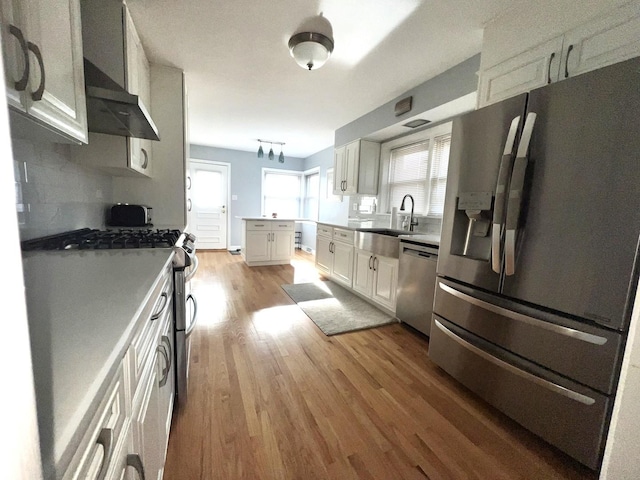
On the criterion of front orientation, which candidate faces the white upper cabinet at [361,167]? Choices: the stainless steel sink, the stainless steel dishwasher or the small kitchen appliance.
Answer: the small kitchen appliance

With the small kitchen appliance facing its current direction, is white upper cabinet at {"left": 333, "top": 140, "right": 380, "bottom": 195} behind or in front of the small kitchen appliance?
in front

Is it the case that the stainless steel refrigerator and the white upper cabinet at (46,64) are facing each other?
yes

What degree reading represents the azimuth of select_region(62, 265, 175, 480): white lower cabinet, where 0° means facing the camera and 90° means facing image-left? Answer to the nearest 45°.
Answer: approximately 270°

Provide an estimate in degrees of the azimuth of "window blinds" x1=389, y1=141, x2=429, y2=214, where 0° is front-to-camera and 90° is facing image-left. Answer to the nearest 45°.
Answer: approximately 45°

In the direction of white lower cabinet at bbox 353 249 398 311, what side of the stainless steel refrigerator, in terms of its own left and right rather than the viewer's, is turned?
right

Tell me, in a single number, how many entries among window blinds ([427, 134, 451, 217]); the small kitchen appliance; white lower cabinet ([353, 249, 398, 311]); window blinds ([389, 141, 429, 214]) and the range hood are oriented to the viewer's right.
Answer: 2

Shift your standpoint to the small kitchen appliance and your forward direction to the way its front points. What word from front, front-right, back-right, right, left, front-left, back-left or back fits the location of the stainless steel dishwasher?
front-right

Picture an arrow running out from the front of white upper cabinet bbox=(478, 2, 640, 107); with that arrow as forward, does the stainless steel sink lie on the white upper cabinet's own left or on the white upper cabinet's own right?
on the white upper cabinet's own right

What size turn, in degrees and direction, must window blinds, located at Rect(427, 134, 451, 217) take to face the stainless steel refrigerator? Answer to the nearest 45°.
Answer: approximately 45° to its left

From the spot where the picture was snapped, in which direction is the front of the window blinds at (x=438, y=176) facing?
facing the viewer and to the left of the viewer

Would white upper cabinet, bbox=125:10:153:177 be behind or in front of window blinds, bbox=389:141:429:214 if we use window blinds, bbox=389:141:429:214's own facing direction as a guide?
in front

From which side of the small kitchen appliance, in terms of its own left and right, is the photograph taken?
right

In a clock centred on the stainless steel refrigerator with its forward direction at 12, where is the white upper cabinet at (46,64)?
The white upper cabinet is roughly at 12 o'clock from the stainless steel refrigerator.

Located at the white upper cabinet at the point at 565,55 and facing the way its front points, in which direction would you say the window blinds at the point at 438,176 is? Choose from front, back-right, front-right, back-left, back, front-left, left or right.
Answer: right

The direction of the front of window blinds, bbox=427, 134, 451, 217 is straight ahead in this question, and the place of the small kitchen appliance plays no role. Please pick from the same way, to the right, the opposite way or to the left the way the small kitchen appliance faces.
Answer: the opposite way

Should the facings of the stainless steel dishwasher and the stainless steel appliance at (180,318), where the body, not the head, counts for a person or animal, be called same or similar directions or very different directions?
very different directions
